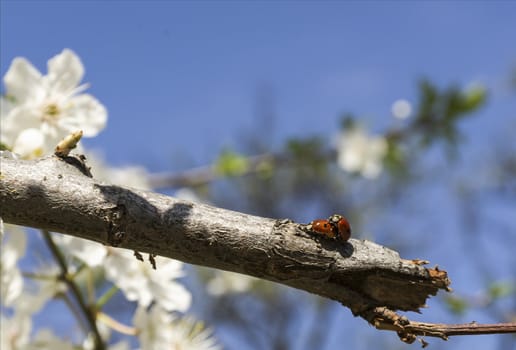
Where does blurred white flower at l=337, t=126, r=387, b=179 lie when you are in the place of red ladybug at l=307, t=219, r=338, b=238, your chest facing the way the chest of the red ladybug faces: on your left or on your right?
on your right

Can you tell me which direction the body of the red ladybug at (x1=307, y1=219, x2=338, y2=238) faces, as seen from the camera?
to the viewer's left
